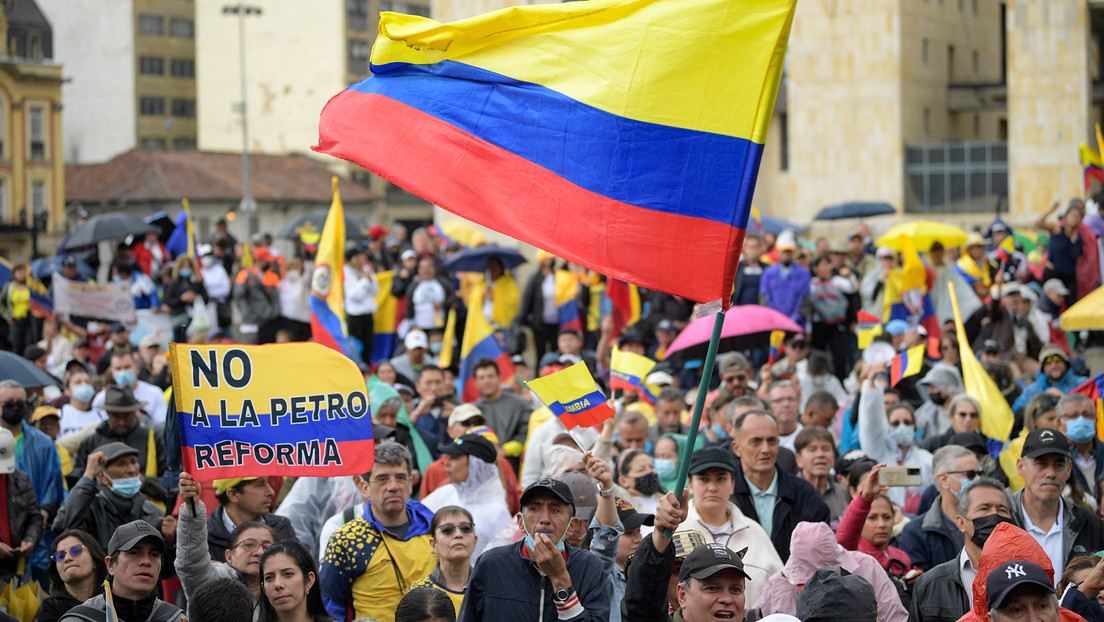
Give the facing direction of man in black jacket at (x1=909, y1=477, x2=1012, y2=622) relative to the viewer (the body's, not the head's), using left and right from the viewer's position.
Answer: facing the viewer and to the right of the viewer

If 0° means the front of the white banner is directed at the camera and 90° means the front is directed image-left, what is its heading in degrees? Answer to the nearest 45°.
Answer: approximately 0°

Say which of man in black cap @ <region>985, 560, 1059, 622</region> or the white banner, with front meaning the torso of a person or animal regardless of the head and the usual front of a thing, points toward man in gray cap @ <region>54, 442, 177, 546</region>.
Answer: the white banner

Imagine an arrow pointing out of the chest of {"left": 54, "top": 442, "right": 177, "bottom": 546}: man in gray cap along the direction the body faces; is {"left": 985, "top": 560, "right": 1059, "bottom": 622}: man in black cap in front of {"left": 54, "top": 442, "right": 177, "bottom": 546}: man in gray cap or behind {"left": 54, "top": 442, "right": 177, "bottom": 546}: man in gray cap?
in front

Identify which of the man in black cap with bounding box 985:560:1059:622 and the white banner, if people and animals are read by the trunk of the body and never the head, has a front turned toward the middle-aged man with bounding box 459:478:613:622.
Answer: the white banner
